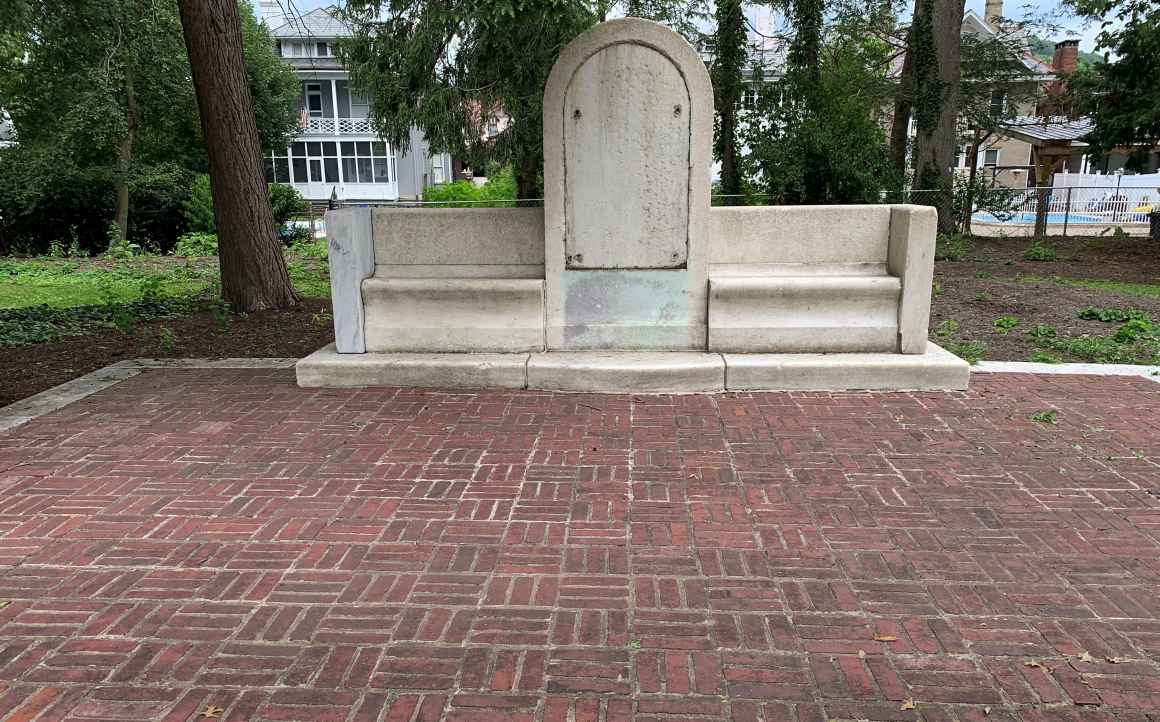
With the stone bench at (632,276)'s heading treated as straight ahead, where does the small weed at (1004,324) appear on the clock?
The small weed is roughly at 8 o'clock from the stone bench.

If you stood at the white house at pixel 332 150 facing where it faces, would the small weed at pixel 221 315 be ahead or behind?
ahead

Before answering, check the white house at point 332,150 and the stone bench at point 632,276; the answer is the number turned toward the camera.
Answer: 2

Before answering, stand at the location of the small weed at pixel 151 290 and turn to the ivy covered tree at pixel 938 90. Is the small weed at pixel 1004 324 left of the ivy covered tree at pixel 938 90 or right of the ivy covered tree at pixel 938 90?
right

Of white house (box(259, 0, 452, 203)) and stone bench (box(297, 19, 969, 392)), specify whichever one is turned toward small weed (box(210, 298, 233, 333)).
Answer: the white house

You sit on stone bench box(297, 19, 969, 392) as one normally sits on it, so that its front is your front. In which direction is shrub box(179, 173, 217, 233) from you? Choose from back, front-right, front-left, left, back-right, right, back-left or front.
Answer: back-right

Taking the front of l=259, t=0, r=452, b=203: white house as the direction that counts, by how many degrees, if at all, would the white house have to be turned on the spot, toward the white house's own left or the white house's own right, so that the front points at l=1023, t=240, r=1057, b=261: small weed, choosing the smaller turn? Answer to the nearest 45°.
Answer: approximately 45° to the white house's own left

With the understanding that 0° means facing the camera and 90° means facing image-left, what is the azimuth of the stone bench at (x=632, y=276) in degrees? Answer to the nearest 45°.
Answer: approximately 0°

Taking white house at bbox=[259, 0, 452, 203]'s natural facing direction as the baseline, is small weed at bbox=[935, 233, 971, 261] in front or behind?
in front

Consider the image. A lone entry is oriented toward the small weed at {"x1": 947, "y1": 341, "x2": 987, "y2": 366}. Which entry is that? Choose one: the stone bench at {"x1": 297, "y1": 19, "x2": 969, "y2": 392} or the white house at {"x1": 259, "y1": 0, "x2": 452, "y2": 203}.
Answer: the white house

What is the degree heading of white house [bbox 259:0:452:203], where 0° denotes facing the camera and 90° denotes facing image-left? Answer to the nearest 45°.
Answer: approximately 0°

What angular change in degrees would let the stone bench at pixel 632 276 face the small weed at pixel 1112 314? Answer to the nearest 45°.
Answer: approximately 135° to its left

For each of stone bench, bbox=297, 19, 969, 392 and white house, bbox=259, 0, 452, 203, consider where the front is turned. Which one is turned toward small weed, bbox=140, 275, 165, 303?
the white house

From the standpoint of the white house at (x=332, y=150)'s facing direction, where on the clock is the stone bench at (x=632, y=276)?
The stone bench is roughly at 12 o'clock from the white house.
